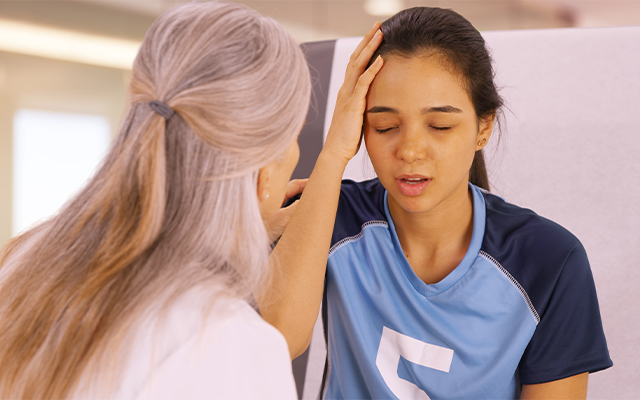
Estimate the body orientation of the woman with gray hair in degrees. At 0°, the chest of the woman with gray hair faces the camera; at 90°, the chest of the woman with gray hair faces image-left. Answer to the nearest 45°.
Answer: approximately 225°

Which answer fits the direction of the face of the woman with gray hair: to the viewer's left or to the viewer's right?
to the viewer's right
